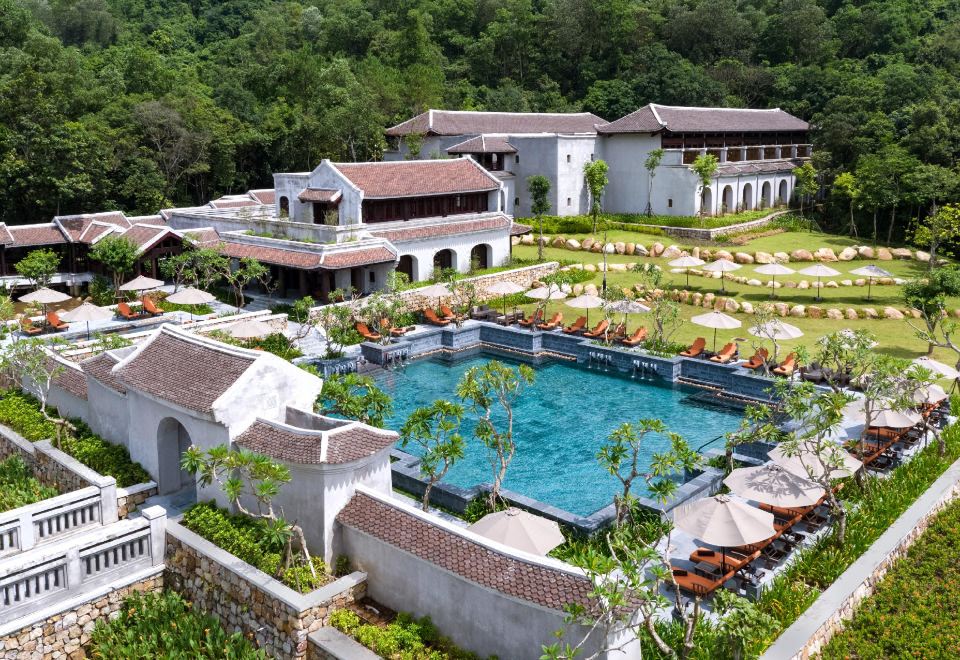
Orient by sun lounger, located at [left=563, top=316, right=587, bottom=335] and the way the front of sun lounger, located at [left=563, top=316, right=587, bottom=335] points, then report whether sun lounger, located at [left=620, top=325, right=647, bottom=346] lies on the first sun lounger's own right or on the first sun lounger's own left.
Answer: on the first sun lounger's own left

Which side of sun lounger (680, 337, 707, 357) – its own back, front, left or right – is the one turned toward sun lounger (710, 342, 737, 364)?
left

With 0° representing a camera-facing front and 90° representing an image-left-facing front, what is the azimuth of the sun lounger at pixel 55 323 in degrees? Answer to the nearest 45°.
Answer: approximately 315°

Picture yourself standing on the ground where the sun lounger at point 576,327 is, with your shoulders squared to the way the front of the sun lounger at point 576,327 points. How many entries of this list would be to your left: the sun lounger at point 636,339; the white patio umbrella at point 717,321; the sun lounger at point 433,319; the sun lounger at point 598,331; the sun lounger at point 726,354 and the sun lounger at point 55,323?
4

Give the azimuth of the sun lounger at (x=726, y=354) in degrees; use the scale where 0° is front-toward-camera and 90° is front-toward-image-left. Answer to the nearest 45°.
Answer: approximately 45°

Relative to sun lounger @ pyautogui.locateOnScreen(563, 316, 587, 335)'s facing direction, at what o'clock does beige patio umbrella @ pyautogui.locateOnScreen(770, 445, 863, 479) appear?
The beige patio umbrella is roughly at 10 o'clock from the sun lounger.

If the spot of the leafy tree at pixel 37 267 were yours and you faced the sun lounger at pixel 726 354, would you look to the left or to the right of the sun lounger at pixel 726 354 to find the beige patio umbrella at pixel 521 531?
right

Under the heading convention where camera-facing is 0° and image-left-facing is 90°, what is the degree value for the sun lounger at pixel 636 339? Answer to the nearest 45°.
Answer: approximately 45°

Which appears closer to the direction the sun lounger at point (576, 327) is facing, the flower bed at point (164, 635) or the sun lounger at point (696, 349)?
the flower bed

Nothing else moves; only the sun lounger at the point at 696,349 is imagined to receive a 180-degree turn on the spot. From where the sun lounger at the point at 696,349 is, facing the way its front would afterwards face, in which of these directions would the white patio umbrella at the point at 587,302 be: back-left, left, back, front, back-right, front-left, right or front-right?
left

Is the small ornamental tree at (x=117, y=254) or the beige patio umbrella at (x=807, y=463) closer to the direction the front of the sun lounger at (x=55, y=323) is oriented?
the beige patio umbrella

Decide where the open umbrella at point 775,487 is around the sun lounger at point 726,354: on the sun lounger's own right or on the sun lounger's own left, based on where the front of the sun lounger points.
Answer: on the sun lounger's own left
